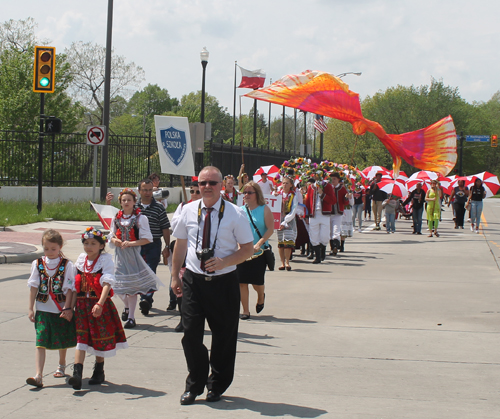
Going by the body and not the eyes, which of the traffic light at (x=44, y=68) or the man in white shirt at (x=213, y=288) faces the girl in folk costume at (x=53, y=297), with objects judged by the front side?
the traffic light

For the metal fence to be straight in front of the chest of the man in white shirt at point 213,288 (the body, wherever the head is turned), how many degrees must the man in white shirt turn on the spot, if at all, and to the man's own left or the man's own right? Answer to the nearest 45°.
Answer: approximately 180°

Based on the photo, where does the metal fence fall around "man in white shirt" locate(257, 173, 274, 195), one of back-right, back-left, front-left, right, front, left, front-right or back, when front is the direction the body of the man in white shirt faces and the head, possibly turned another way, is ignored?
back-right

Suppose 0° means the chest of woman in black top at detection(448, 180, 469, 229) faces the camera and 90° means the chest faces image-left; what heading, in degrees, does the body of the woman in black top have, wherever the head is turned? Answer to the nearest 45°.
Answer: approximately 0°

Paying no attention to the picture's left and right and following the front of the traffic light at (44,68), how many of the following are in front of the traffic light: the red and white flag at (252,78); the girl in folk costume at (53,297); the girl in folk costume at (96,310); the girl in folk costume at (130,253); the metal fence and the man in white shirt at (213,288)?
4

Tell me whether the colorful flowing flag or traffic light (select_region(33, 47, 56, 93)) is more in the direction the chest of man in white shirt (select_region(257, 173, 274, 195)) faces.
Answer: the traffic light

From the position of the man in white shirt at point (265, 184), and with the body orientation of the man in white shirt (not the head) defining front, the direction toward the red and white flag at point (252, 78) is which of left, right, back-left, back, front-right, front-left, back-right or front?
back

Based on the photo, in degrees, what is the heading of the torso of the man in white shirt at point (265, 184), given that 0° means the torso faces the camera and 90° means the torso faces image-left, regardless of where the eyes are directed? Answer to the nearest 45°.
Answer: approximately 0°
